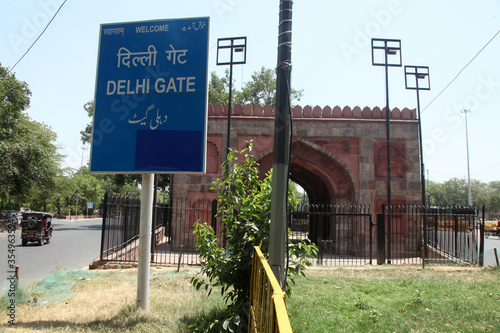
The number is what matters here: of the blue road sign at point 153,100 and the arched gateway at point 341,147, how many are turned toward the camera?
2

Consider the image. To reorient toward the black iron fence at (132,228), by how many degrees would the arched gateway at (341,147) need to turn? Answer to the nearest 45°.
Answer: approximately 45° to its right

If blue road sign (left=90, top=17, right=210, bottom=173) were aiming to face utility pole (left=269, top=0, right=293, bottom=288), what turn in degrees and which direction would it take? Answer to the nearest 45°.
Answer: approximately 45° to its left

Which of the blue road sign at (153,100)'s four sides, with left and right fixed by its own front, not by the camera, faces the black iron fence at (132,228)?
back

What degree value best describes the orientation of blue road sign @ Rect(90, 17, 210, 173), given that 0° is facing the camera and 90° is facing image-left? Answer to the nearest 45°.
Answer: approximately 0°

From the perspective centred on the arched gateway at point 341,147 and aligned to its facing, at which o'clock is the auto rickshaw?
The auto rickshaw is roughly at 3 o'clock from the arched gateway.

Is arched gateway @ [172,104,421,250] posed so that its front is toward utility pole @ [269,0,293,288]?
yes

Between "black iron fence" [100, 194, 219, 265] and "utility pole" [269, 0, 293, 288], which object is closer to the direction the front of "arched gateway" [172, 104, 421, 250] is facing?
the utility pole
